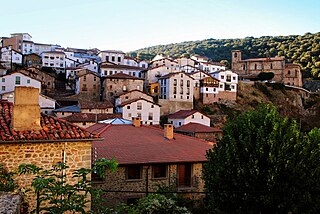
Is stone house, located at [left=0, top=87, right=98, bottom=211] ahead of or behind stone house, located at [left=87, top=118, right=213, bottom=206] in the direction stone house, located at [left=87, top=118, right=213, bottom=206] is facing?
ahead

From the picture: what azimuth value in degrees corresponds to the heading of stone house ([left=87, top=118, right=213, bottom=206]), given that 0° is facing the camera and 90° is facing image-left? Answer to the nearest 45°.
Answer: approximately 0°

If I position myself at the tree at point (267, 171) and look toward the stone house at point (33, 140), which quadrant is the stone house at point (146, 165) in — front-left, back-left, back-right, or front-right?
front-right

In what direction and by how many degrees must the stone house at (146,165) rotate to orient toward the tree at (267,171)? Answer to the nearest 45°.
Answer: approximately 45° to its left
